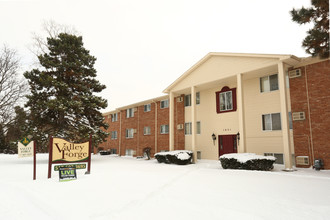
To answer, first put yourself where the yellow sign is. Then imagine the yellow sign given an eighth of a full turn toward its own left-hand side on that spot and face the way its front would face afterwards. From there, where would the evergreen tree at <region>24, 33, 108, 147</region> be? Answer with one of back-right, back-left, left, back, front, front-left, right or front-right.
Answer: back-left

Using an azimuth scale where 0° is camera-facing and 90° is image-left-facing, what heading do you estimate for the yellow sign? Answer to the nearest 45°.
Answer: approximately 0°

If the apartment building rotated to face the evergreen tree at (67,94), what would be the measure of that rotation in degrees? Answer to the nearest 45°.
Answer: approximately 45° to its right

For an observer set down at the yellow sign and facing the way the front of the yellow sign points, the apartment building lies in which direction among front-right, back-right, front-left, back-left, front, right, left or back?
left

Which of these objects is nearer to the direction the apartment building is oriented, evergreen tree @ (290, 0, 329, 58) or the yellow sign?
the yellow sign

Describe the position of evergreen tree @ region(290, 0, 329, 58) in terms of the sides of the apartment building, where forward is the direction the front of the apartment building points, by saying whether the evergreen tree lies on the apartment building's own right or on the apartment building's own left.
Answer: on the apartment building's own left

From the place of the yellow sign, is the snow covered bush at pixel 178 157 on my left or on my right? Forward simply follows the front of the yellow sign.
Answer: on my left
